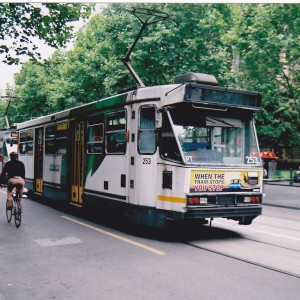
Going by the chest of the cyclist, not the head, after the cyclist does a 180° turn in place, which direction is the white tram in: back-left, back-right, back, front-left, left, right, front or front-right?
back-left

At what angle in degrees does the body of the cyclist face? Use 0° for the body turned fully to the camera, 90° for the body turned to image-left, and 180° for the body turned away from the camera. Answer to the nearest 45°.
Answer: approximately 180°

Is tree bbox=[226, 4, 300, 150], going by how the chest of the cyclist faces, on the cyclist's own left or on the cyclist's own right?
on the cyclist's own right
